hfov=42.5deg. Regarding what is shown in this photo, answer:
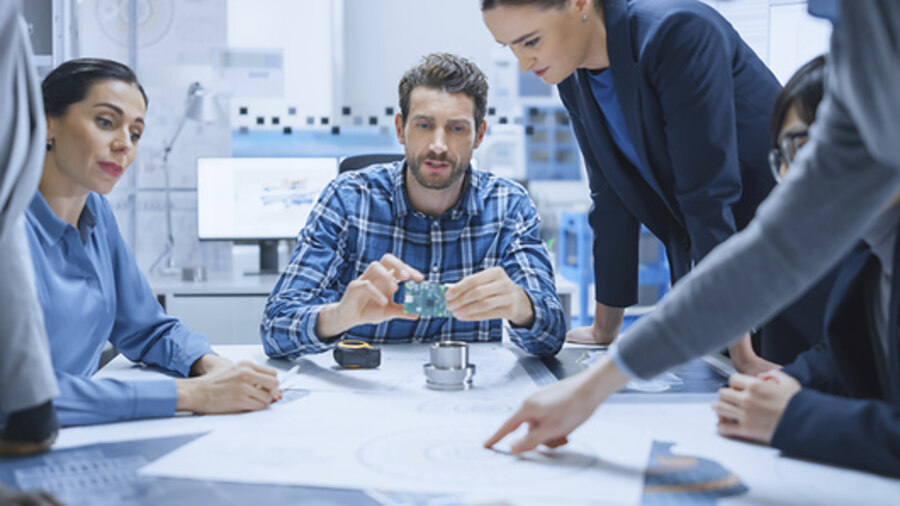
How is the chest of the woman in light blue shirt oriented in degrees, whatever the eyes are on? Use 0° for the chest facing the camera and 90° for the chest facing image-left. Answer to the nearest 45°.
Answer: approximately 315°

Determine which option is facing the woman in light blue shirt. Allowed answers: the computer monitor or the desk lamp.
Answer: the computer monitor

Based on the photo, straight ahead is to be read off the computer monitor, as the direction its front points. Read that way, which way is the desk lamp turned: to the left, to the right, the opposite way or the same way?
to the left

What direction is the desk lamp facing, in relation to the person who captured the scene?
facing to the right of the viewer

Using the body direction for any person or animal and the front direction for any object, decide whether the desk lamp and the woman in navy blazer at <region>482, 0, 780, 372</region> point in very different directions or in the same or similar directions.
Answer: very different directions
